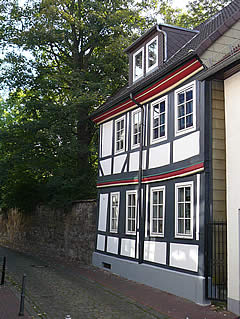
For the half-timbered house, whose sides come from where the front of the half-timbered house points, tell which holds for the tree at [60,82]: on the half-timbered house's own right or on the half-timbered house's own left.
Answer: on the half-timbered house's own right

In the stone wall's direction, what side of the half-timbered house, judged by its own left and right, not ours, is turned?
right

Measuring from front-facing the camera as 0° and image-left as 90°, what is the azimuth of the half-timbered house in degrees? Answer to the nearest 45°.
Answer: approximately 45°
